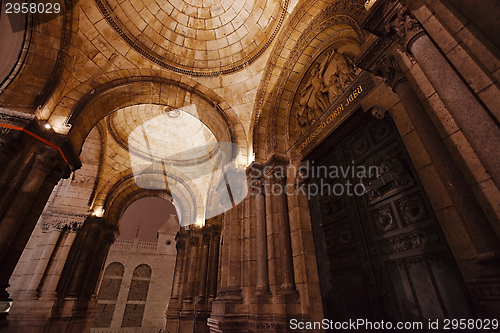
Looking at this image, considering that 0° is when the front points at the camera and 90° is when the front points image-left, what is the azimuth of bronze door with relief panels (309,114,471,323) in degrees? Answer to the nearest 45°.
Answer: approximately 45°
